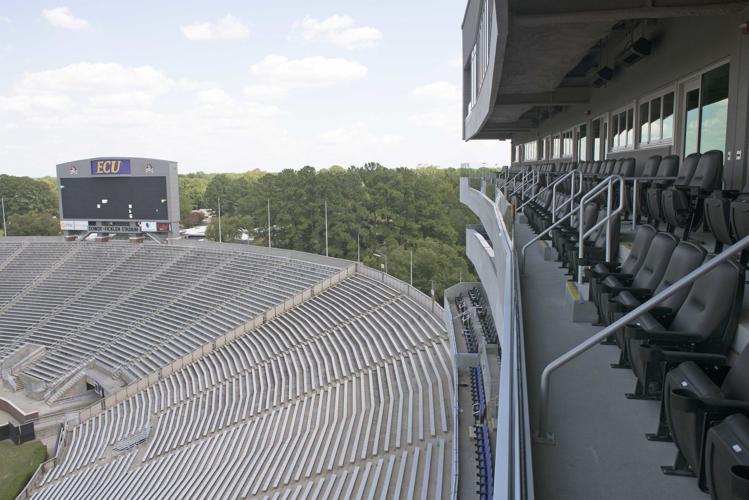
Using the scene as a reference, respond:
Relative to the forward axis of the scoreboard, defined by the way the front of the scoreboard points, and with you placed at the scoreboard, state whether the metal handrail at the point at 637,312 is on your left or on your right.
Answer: on your left

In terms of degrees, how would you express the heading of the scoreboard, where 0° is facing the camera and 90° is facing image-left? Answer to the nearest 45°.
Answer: approximately 45°

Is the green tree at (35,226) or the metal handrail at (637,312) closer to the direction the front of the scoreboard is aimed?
the metal handrail

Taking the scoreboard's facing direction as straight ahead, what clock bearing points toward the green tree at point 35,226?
The green tree is roughly at 4 o'clock from the scoreboard.
